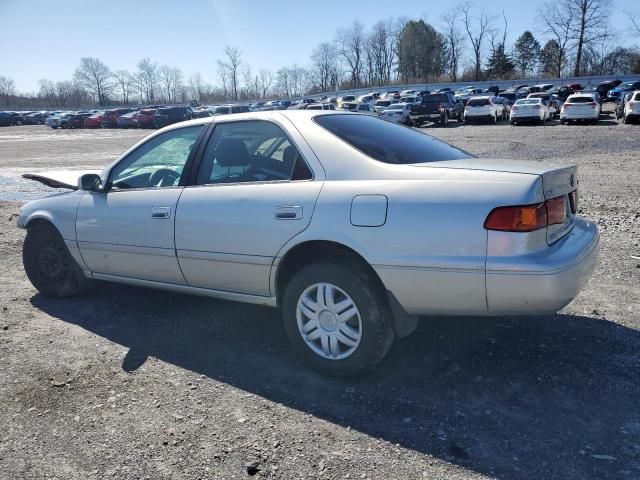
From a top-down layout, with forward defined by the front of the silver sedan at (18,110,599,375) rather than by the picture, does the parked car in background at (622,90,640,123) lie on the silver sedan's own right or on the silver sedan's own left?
on the silver sedan's own right

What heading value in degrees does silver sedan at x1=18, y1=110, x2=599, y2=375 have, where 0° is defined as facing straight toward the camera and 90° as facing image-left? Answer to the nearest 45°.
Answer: approximately 135°

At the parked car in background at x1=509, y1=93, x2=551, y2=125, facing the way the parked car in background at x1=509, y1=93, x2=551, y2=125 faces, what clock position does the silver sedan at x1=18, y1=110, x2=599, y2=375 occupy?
The silver sedan is roughly at 6 o'clock from the parked car in background.

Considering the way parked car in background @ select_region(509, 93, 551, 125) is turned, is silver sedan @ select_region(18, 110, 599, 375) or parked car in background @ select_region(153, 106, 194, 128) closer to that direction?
the parked car in background

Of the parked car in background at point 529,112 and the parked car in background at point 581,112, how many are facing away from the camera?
2

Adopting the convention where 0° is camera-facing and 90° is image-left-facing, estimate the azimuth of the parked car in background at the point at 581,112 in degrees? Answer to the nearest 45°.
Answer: approximately 180°

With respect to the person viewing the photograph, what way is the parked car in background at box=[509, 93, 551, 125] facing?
facing away from the viewer

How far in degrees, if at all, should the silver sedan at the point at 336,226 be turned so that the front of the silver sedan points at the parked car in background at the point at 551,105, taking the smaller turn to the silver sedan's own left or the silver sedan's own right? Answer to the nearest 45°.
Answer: approximately 90° to the silver sedan's own right

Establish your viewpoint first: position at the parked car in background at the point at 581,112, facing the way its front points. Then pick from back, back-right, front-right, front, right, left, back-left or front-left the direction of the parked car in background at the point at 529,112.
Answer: left

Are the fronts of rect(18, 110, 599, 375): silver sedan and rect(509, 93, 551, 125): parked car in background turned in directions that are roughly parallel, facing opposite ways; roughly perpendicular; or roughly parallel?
roughly perpendicular

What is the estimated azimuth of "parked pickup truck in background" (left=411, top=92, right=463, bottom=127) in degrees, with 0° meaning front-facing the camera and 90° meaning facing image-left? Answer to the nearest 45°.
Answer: approximately 225°

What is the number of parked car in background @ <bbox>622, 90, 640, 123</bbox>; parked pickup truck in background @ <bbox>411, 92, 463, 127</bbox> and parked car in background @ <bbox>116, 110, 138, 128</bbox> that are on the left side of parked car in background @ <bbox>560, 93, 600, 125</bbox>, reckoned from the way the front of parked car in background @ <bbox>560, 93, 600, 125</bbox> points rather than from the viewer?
2

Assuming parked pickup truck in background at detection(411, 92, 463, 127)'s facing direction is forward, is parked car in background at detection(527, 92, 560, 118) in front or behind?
in front
